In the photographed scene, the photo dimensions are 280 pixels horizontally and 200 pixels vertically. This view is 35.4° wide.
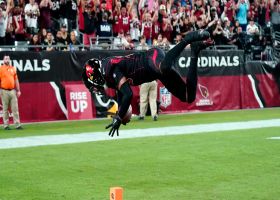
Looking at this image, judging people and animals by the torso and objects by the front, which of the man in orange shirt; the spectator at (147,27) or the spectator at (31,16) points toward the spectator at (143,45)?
the spectator at (147,27)

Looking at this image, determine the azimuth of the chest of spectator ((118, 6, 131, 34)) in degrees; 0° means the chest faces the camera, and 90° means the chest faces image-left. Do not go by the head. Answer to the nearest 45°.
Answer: approximately 0°

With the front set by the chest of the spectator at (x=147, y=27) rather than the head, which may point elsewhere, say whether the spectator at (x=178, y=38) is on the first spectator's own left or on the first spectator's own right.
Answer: on the first spectator's own left
